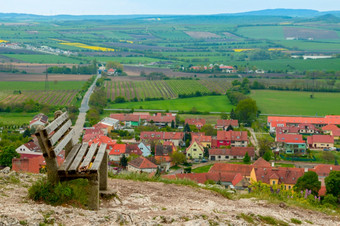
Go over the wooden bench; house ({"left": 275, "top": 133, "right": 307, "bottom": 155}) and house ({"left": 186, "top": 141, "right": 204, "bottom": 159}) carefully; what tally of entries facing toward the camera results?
2

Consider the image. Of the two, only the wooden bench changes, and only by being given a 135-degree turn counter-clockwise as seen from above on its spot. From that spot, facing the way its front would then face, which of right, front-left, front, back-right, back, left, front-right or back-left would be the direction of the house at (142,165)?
front-right

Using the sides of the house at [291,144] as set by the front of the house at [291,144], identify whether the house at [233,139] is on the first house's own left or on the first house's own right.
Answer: on the first house's own right

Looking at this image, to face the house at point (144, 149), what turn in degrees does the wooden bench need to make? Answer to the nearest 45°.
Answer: approximately 90° to its left

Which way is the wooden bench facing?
to the viewer's right

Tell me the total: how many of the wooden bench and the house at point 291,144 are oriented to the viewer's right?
1

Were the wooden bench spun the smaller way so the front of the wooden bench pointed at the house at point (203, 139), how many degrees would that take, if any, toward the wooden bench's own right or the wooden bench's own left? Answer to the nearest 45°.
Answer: approximately 90° to the wooden bench's own left

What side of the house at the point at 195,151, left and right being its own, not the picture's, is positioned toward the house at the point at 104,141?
right
